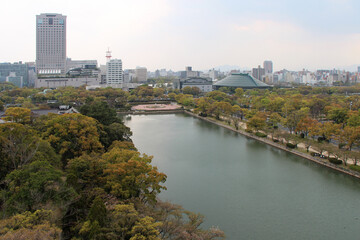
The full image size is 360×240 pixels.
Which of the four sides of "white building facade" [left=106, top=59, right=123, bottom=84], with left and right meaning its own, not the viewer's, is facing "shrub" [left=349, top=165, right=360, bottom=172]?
front

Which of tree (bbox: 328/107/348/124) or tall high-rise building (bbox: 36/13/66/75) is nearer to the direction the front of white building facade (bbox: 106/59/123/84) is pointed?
the tree

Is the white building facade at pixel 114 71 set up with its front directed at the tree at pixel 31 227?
yes

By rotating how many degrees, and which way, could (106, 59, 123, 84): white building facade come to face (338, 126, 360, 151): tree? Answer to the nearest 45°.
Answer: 0° — it already faces it

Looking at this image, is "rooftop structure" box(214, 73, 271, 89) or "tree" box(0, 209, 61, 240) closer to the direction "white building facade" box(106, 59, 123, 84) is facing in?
the tree

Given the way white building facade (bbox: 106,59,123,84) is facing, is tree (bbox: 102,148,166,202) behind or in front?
in front

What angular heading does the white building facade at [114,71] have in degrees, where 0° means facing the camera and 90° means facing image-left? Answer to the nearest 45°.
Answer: approximately 0°

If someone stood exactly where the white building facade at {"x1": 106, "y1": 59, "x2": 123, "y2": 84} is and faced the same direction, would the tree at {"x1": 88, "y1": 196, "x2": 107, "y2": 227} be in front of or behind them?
in front

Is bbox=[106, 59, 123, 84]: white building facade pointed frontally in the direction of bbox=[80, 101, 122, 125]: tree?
yes

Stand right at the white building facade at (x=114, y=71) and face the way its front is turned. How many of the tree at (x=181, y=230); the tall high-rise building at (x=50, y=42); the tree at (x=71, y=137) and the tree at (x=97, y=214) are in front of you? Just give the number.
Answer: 3

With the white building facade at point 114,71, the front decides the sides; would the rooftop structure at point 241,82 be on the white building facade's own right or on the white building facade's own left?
on the white building facade's own left

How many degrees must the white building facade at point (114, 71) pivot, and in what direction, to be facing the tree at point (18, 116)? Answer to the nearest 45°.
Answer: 0° — it already faces it

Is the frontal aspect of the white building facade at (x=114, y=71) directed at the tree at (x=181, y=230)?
yes

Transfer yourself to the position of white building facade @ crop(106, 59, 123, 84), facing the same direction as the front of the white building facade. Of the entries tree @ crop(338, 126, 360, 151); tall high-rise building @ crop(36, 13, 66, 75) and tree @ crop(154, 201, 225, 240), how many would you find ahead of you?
2

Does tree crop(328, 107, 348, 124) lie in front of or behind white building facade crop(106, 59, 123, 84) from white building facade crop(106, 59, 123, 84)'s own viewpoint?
in front
